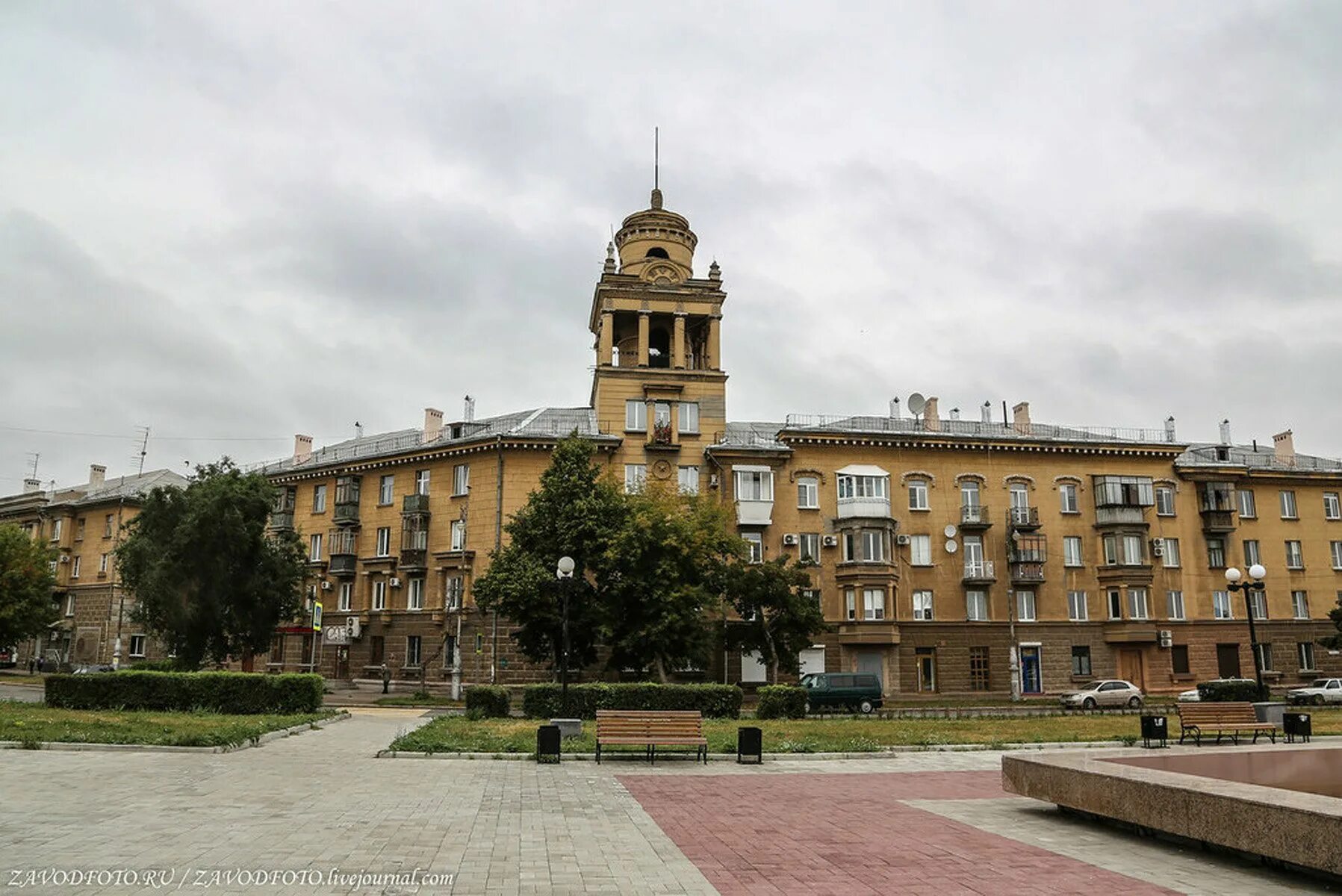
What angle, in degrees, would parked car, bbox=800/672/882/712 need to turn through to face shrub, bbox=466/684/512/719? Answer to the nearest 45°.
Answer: approximately 45° to its left

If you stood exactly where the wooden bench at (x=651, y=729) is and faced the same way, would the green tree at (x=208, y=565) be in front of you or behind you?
behind

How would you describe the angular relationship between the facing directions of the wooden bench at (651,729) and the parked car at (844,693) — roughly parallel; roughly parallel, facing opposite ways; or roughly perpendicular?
roughly perpendicular

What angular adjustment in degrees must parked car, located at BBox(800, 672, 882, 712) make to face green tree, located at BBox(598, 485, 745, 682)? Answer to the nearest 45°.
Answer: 0° — it already faces it

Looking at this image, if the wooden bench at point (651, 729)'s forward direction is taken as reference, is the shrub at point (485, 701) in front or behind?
behind

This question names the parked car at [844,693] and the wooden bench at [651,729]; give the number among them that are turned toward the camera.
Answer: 1

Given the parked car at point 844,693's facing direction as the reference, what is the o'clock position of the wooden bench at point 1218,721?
The wooden bench is roughly at 8 o'clock from the parked car.

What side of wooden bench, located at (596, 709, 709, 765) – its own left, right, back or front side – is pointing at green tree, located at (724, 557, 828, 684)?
back

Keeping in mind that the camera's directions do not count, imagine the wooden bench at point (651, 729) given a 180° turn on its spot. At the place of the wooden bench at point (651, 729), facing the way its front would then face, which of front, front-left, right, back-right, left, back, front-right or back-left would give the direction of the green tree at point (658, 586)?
front

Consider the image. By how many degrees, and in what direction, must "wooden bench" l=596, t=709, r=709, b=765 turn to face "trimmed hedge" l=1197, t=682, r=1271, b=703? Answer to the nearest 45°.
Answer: approximately 135° to its left

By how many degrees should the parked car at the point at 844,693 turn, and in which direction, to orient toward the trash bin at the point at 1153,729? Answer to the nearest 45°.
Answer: approximately 90° to its left

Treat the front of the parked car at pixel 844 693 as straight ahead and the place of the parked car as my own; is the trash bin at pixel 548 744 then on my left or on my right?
on my left
